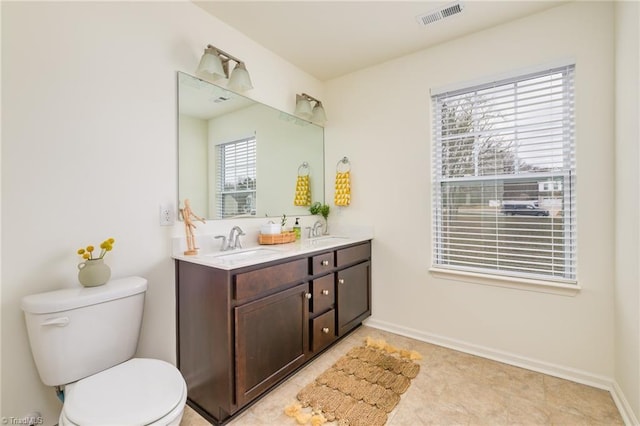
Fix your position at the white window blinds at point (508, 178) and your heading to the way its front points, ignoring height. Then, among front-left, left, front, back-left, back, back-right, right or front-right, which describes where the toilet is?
front

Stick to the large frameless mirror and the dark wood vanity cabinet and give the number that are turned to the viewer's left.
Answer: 0

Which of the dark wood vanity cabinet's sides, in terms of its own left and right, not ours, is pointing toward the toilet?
right

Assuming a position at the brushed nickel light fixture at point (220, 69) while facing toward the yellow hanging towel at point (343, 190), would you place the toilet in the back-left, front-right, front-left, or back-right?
back-right

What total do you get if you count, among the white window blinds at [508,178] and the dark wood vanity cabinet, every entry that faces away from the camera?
0

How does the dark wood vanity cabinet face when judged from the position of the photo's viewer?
facing the viewer and to the right of the viewer

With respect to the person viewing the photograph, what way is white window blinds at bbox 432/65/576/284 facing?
facing the viewer and to the left of the viewer

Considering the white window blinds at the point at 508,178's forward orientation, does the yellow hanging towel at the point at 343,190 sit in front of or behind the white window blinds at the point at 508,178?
in front

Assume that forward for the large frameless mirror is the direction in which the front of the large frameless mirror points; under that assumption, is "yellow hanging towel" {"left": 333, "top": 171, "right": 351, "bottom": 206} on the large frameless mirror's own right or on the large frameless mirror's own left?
on the large frameless mirror's own left

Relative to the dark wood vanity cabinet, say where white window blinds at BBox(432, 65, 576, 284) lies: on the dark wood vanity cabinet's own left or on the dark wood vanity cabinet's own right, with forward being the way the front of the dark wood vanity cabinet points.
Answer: on the dark wood vanity cabinet's own left

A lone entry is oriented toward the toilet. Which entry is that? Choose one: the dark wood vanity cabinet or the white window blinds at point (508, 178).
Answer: the white window blinds

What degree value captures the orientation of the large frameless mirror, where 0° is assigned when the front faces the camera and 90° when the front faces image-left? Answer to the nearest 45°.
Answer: approximately 315°

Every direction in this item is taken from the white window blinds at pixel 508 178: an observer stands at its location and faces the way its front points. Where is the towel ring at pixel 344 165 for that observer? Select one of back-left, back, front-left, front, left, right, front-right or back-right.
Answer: front-right

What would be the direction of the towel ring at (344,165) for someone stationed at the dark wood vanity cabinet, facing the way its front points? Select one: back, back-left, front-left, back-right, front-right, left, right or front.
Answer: left
